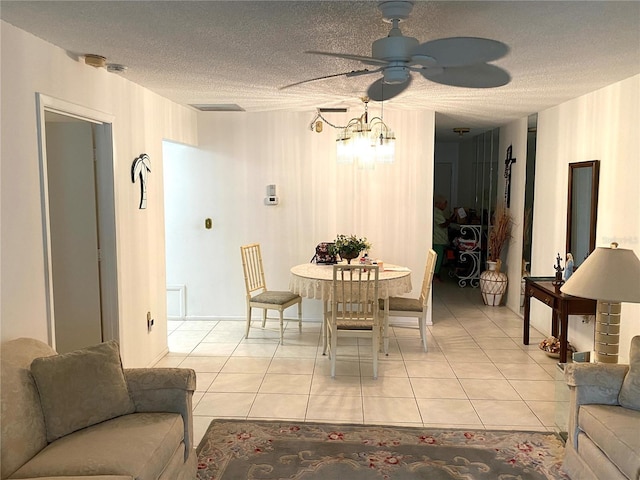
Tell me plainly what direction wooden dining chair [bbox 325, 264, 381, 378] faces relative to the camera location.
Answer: facing away from the viewer

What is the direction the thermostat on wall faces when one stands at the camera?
facing the viewer

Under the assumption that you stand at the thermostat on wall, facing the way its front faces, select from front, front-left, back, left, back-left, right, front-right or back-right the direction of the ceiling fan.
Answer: front

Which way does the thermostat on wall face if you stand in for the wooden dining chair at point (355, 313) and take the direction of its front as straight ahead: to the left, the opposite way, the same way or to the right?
the opposite way

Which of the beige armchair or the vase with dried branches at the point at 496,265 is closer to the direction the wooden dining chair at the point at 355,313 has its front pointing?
the vase with dried branches

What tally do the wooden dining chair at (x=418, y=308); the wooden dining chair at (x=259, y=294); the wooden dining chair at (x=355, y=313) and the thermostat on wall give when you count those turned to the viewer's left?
1

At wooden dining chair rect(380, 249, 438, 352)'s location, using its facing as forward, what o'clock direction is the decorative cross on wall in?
The decorative cross on wall is roughly at 4 o'clock from the wooden dining chair.

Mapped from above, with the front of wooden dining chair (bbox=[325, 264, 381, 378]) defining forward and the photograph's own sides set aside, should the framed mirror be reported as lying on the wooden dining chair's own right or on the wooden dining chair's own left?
on the wooden dining chair's own right

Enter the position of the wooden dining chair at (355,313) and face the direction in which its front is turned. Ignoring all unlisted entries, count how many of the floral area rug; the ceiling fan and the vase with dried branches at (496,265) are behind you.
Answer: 2

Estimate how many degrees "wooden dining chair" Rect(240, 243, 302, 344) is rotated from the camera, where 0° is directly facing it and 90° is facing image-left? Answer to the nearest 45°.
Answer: approximately 315°

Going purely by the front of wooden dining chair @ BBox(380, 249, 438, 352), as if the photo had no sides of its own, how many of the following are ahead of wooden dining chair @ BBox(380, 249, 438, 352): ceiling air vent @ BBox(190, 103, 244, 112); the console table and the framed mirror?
1

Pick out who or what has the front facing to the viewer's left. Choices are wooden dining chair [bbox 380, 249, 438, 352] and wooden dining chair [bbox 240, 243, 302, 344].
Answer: wooden dining chair [bbox 380, 249, 438, 352]

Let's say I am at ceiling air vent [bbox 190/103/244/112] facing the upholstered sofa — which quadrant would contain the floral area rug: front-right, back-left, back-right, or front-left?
front-left

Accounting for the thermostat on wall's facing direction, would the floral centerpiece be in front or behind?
in front

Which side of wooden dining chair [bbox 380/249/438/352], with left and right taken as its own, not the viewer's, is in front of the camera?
left

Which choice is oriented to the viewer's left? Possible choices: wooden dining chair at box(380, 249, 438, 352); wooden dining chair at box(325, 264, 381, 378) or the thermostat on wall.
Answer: wooden dining chair at box(380, 249, 438, 352)

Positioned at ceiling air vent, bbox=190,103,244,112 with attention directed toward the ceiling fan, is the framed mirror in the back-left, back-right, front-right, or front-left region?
front-left

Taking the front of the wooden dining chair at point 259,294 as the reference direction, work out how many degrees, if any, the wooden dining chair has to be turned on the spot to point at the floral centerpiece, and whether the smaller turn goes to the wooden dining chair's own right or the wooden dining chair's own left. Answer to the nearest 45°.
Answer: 0° — it already faces it

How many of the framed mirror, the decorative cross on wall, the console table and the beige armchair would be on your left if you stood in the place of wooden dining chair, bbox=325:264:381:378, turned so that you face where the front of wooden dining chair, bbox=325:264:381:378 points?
0

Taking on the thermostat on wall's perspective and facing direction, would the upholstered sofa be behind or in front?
in front

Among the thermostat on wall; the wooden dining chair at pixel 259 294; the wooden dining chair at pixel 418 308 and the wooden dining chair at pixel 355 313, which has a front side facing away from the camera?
the wooden dining chair at pixel 355 313

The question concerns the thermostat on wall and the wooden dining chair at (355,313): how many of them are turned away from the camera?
1

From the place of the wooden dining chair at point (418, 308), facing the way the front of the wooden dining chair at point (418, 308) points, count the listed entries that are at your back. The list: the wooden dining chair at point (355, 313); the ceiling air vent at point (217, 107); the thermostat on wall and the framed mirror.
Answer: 1
